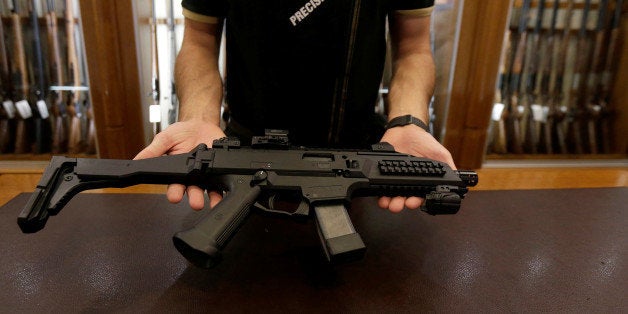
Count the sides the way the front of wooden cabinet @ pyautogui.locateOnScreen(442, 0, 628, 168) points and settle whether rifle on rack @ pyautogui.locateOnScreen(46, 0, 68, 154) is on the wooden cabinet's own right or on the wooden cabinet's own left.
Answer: on the wooden cabinet's own right

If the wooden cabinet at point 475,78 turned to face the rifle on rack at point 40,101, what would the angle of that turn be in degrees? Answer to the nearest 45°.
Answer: approximately 45° to its right

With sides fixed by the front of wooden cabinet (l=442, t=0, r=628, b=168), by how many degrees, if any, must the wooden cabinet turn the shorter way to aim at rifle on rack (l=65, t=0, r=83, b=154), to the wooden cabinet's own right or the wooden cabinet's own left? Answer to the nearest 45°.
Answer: approximately 45° to the wooden cabinet's own right

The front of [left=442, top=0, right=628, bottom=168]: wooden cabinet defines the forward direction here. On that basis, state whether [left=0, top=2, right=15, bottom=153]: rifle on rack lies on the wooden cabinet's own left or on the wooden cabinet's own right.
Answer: on the wooden cabinet's own right

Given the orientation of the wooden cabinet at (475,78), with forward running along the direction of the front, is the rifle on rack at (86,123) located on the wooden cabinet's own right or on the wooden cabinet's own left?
on the wooden cabinet's own right

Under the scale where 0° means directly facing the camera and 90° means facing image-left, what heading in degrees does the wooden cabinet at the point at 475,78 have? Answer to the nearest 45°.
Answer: approximately 0°
